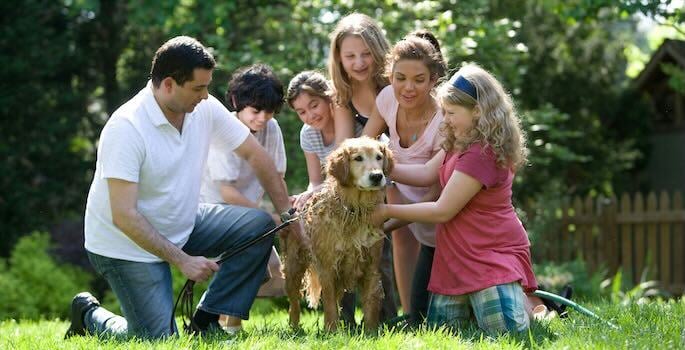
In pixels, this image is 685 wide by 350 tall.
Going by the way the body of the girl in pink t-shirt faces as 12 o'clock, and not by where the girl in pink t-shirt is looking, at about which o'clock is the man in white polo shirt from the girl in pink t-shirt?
The man in white polo shirt is roughly at 12 o'clock from the girl in pink t-shirt.

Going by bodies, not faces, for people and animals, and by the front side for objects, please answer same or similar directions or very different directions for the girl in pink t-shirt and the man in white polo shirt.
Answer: very different directions

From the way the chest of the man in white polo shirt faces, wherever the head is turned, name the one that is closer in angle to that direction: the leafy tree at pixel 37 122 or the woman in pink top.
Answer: the woman in pink top

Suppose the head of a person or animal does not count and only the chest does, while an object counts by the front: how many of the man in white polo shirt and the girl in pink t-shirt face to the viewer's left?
1

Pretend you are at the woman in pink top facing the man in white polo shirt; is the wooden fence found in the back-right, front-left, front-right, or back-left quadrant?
back-right

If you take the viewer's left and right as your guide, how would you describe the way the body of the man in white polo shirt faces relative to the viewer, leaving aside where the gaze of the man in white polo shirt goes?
facing the viewer and to the right of the viewer

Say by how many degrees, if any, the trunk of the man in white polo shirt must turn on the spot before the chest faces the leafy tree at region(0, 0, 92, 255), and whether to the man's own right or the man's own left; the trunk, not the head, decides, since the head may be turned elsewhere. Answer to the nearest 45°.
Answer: approximately 135° to the man's own left

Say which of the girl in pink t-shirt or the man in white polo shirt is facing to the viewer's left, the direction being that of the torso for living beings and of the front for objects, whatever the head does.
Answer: the girl in pink t-shirt

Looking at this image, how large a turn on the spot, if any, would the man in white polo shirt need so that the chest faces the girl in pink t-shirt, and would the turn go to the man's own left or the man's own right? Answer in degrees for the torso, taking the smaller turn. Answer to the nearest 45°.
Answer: approximately 45° to the man's own left

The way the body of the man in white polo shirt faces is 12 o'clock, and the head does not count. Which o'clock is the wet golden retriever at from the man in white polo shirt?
The wet golden retriever is roughly at 11 o'clock from the man in white polo shirt.

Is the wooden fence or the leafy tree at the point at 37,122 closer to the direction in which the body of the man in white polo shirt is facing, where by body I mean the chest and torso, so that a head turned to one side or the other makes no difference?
the wooden fence

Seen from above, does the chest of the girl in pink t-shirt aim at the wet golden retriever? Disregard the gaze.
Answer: yes

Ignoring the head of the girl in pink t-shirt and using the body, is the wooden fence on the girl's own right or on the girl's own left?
on the girl's own right

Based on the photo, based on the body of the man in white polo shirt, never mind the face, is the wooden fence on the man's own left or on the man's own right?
on the man's own left

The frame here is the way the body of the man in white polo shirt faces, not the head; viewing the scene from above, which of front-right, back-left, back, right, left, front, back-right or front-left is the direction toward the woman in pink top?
front-left

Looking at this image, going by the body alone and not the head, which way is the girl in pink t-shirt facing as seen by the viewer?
to the viewer's left
